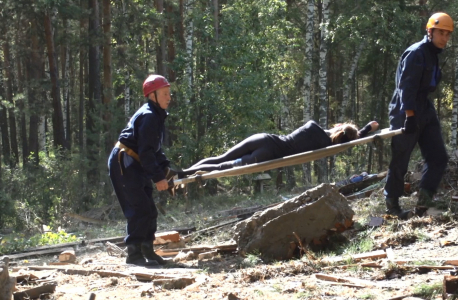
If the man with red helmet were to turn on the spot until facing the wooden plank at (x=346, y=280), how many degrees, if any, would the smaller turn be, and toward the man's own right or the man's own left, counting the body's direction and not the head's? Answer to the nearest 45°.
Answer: approximately 45° to the man's own right

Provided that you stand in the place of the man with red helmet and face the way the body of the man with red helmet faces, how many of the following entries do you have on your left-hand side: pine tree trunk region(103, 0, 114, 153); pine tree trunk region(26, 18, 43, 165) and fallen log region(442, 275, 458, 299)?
2

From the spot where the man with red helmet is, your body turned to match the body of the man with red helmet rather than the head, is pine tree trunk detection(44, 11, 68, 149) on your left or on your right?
on your left

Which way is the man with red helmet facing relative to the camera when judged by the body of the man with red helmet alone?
to the viewer's right

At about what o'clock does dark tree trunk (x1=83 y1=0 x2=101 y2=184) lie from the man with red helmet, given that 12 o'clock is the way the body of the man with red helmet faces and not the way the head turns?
The dark tree trunk is roughly at 9 o'clock from the man with red helmet.

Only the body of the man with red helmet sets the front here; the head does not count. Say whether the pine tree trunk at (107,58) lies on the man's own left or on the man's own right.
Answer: on the man's own left

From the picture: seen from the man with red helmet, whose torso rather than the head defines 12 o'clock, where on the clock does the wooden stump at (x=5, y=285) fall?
The wooden stump is roughly at 4 o'clock from the man with red helmet.

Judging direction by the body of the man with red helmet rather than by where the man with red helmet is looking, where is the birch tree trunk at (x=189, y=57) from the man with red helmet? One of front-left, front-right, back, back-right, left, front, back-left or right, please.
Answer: left

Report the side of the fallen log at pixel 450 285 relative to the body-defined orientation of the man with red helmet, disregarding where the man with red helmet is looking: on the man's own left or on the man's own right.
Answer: on the man's own right

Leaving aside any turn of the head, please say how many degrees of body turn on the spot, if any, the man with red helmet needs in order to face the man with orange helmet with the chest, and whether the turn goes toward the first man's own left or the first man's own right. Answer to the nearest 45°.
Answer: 0° — they already face them

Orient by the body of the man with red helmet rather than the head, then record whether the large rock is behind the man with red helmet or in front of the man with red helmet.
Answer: in front

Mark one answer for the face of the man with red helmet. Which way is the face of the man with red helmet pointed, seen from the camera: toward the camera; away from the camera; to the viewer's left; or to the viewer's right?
to the viewer's right
